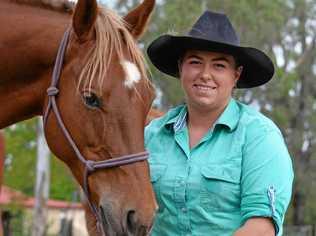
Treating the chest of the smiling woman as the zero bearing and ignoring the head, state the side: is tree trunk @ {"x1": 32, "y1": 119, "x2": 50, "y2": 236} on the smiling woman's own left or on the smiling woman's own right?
on the smiling woman's own right

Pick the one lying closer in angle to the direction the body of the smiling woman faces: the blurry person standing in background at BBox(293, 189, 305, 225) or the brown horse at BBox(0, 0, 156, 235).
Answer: the brown horse

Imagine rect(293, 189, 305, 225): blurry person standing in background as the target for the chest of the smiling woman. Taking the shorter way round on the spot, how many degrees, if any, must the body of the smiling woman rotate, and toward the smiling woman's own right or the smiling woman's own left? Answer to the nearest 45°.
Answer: approximately 135° to the smiling woman's own right

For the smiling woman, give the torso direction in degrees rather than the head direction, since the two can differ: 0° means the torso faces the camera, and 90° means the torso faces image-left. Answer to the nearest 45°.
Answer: approximately 45°

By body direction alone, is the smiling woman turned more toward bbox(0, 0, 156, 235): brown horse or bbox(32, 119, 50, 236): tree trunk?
the brown horse

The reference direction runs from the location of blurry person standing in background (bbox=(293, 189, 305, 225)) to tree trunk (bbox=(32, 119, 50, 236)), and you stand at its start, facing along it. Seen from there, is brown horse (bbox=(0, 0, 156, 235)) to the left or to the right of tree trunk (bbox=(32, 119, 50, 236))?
left

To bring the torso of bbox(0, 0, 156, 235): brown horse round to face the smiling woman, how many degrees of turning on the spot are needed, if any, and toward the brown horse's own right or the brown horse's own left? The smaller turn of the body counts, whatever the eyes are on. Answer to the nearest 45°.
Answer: approximately 45° to the brown horse's own left
